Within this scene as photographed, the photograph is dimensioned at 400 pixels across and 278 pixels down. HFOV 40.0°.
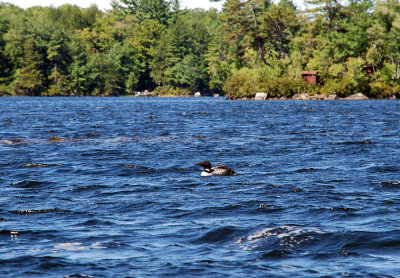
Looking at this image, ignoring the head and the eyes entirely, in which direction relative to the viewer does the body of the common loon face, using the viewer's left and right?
facing to the left of the viewer
